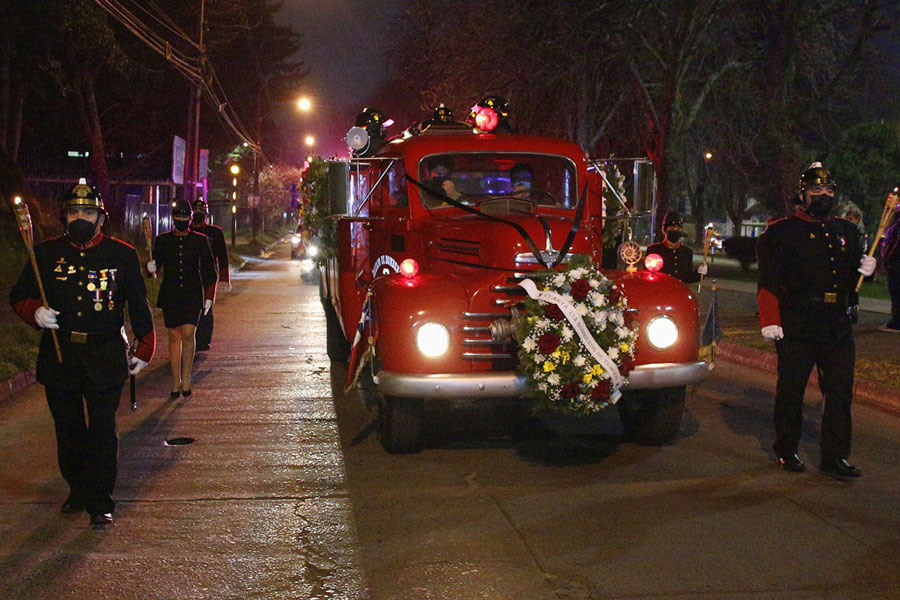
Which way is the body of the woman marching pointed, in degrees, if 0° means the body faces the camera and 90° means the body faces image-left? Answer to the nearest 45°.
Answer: approximately 0°

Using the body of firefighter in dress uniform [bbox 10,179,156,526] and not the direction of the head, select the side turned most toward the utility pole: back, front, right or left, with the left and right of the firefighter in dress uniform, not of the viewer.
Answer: back

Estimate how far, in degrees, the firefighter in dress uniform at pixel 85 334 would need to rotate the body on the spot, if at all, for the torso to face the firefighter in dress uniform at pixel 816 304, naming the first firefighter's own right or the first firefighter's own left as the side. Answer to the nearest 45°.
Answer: approximately 90° to the first firefighter's own left

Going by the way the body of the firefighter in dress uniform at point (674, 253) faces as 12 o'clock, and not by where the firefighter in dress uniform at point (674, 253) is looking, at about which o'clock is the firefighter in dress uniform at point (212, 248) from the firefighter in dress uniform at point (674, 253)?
the firefighter in dress uniform at point (212, 248) is roughly at 3 o'clock from the firefighter in dress uniform at point (674, 253).

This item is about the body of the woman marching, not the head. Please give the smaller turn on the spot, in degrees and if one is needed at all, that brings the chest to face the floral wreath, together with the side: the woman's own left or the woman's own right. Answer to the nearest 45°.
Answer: approximately 45° to the woman's own left

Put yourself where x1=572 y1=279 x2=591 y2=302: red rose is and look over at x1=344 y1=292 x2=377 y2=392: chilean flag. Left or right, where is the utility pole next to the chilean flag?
right

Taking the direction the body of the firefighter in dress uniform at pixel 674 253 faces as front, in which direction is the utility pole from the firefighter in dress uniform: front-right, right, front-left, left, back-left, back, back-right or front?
back-right

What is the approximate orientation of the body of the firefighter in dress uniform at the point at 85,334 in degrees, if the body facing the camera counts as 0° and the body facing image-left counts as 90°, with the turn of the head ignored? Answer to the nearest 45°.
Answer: approximately 0°
